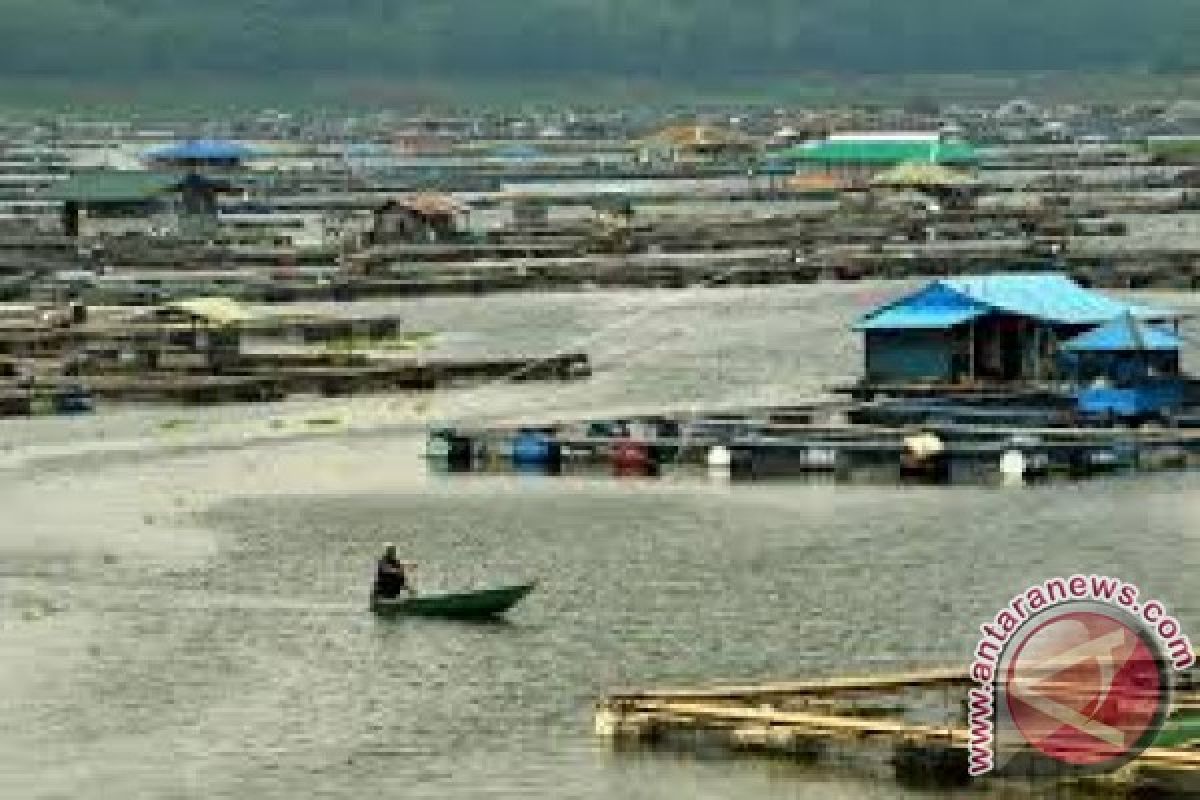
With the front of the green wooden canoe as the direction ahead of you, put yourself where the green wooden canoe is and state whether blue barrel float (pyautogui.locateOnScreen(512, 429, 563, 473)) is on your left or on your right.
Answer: on your left

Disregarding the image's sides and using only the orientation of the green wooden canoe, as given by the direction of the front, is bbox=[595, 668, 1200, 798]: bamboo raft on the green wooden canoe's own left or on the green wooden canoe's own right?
on the green wooden canoe's own right

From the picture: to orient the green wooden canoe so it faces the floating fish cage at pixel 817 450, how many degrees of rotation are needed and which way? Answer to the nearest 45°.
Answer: approximately 45° to its left

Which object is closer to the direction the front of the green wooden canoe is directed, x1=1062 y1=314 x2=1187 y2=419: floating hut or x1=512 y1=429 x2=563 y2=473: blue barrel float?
the floating hut

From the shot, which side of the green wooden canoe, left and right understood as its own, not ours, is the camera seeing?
right
